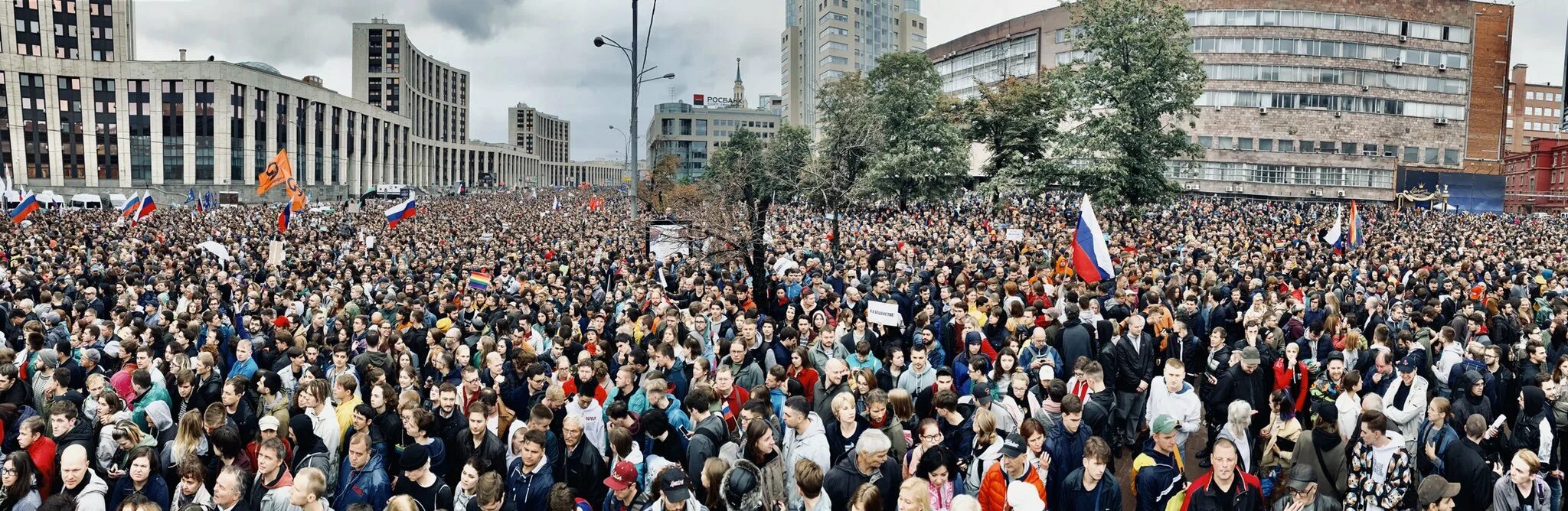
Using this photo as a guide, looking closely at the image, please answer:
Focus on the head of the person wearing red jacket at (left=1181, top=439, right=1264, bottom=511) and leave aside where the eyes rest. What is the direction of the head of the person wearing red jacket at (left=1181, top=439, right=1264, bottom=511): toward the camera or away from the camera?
toward the camera

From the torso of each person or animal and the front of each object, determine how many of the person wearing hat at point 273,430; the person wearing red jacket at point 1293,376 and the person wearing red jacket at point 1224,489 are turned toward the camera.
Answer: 3

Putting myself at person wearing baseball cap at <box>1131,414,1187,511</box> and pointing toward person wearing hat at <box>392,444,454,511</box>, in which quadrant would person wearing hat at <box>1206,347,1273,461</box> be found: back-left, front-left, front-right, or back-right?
back-right

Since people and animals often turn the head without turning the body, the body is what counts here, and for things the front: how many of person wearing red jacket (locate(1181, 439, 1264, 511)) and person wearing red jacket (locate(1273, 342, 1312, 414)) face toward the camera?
2

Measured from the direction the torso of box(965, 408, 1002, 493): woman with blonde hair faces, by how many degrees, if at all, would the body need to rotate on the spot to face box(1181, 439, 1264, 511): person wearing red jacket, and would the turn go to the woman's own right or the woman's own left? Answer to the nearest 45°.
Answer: approximately 135° to the woman's own left

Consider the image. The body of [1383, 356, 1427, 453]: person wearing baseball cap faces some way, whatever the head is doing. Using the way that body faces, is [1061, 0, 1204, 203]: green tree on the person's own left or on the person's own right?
on the person's own right

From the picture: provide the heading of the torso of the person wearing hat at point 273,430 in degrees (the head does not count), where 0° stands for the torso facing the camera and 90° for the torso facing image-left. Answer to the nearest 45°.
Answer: approximately 0°

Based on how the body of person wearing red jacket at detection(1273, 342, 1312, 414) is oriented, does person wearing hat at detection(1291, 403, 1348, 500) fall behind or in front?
in front

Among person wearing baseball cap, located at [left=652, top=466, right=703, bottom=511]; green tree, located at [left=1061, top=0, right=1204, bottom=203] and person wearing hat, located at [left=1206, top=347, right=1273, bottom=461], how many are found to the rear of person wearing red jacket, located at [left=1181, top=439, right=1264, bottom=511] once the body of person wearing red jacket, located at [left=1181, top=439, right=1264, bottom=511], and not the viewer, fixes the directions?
2

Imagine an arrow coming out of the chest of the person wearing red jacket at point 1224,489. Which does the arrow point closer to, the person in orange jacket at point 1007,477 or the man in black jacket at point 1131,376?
the person in orange jacket

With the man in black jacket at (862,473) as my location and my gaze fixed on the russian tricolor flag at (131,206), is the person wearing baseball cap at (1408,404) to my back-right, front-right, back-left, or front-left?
back-right

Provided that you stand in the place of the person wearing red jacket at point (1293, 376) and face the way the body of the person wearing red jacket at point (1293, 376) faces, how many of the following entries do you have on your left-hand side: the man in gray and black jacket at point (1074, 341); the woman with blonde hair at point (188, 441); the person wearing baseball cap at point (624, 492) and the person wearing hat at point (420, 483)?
0

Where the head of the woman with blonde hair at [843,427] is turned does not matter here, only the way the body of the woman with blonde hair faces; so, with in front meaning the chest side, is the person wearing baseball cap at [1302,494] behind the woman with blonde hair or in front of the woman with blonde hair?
in front

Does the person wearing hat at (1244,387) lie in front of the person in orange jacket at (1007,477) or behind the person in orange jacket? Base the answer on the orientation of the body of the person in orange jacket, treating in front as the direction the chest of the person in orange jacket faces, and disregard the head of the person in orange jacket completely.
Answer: behind

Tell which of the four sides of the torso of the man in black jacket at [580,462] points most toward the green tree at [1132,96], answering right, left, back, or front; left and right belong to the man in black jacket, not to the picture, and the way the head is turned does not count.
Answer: back

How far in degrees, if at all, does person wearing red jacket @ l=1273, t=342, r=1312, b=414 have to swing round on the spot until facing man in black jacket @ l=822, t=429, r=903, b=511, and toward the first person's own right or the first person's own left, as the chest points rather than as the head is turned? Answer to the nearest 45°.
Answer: approximately 45° to the first person's own right

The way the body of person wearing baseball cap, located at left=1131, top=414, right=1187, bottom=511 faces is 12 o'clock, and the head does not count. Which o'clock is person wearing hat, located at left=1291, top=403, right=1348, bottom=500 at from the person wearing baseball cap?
The person wearing hat is roughly at 9 o'clock from the person wearing baseball cap.

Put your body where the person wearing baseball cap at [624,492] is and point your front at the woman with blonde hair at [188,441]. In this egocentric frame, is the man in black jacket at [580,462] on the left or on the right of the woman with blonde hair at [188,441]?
right
